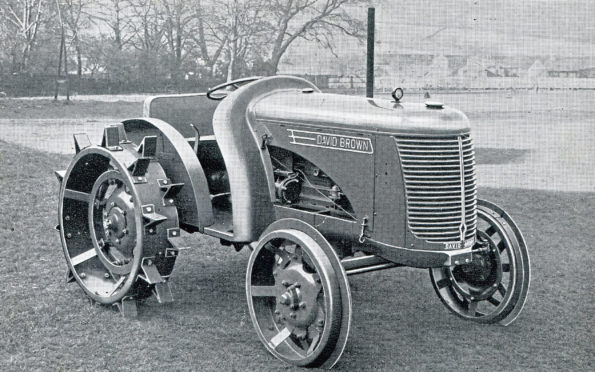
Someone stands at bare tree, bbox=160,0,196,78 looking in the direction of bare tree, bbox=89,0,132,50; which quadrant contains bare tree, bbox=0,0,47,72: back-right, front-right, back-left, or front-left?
front-left

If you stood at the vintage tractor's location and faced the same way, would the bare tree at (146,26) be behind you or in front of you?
behind

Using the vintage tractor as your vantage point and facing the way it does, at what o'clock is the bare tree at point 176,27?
The bare tree is roughly at 7 o'clock from the vintage tractor.

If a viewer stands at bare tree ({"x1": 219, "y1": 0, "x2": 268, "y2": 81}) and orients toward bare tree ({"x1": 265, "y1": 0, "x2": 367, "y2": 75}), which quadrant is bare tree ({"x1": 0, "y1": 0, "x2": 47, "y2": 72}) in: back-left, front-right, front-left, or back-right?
back-left

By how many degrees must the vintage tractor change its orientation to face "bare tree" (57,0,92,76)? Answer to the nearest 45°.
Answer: approximately 135° to its left

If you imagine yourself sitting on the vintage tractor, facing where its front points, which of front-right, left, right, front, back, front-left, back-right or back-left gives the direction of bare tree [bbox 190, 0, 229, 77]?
back-left

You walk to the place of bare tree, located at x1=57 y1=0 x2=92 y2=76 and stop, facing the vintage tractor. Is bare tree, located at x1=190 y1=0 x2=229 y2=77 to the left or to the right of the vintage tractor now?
left

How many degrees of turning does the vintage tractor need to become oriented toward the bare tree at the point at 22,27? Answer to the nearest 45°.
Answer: approximately 180°

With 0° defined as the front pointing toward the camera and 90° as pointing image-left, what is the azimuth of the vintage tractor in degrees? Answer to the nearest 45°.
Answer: approximately 315°
